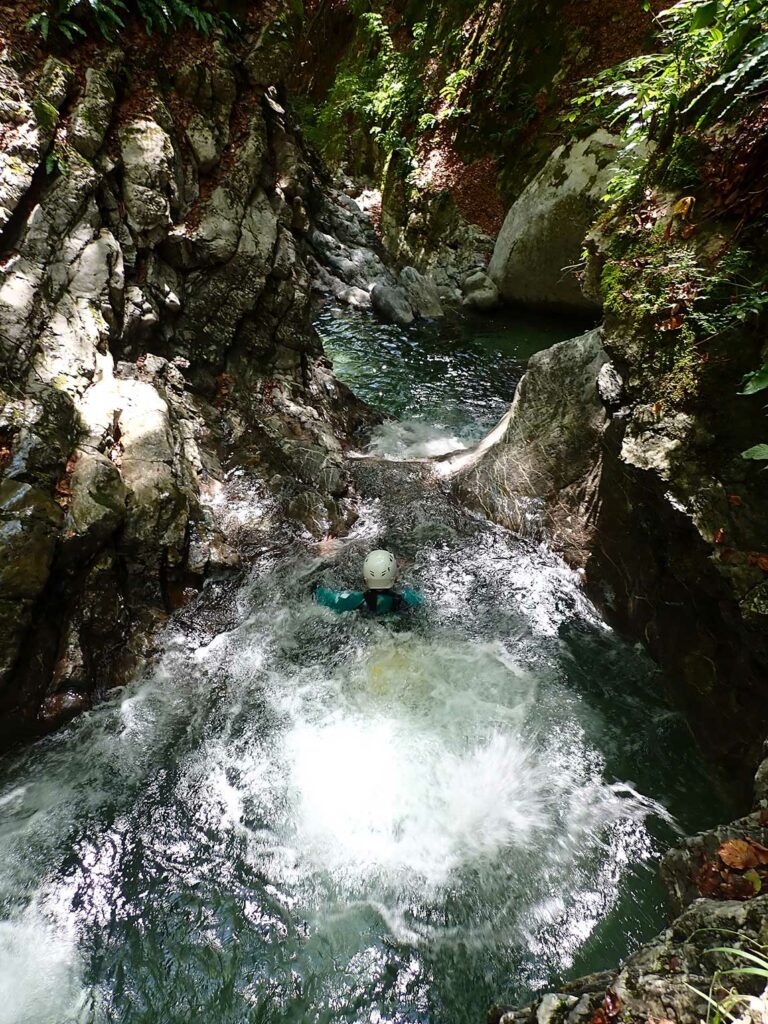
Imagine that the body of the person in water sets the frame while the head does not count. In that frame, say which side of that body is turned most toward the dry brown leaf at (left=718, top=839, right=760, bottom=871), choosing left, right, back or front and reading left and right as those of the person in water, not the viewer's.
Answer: back

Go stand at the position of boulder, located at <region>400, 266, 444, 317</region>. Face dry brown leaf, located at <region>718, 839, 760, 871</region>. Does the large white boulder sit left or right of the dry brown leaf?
left

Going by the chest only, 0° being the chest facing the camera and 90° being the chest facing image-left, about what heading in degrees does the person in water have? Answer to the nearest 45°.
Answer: approximately 180°

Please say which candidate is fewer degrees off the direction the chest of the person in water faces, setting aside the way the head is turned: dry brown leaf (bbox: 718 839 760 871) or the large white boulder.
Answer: the large white boulder

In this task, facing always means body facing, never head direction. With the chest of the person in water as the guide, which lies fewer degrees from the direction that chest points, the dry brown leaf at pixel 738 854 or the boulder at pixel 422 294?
the boulder

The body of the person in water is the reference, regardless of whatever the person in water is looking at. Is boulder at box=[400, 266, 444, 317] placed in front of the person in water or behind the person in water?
in front

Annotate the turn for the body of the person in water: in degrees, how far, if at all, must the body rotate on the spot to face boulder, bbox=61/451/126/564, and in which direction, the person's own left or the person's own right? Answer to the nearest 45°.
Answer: approximately 90° to the person's own left

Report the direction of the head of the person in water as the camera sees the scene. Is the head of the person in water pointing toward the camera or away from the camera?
away from the camera

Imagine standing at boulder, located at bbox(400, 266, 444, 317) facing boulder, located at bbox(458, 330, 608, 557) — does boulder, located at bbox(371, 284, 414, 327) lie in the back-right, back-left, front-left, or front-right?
front-right

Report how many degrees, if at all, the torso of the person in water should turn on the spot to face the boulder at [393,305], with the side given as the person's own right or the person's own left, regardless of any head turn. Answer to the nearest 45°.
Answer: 0° — they already face it
